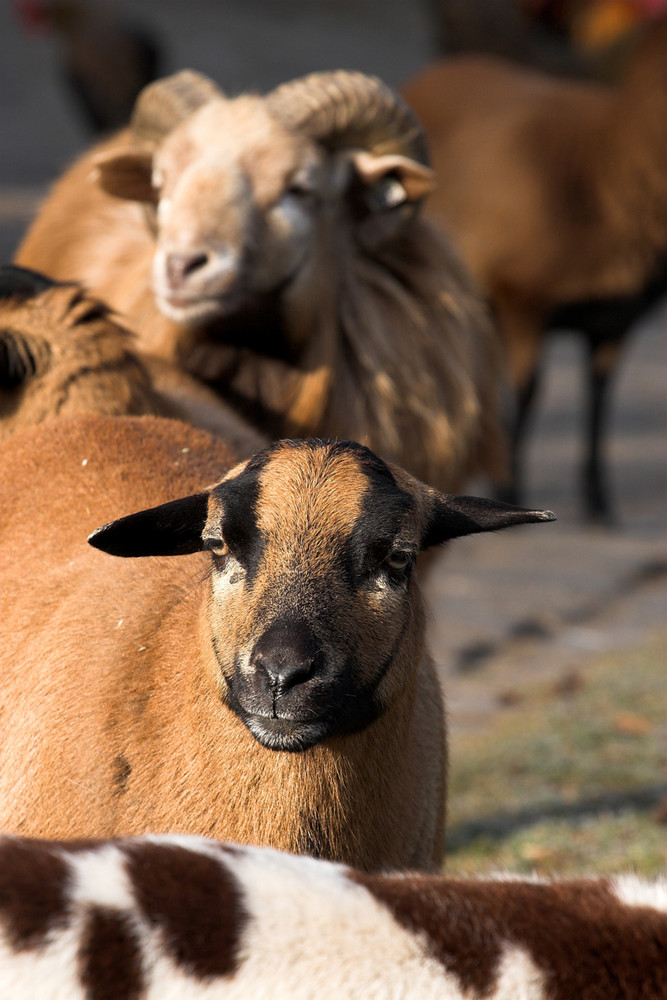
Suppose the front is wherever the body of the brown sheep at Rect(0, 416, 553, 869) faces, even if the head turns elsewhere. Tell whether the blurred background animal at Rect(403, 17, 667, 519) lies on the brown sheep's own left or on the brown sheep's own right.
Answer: on the brown sheep's own left

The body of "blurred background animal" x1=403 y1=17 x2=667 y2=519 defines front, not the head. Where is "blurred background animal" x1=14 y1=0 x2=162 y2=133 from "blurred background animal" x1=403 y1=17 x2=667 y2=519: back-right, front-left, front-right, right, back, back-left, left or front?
back-left

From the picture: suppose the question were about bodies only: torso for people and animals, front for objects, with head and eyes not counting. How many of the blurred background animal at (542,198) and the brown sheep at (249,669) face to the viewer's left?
0

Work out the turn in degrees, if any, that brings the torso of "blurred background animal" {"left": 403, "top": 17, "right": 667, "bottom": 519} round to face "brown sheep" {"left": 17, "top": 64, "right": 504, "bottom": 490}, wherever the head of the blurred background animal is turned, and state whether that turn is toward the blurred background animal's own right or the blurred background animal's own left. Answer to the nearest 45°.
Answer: approximately 90° to the blurred background animal's own right

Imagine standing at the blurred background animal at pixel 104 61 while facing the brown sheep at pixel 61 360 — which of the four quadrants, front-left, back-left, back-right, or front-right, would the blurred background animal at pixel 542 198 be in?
front-left

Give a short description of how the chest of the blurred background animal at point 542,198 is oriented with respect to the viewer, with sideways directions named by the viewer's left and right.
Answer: facing to the right of the viewer

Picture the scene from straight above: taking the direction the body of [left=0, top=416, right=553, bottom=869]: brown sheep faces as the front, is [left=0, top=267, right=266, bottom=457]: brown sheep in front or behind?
behind

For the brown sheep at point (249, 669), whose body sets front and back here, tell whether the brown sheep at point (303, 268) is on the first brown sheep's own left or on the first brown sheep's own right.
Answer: on the first brown sheep's own left

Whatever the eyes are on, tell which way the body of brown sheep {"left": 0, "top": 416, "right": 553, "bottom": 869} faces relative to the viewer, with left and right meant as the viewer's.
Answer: facing the viewer and to the right of the viewer

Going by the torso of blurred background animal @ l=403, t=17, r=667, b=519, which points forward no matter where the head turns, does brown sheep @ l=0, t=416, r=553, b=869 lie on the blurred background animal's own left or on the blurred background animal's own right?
on the blurred background animal's own right
